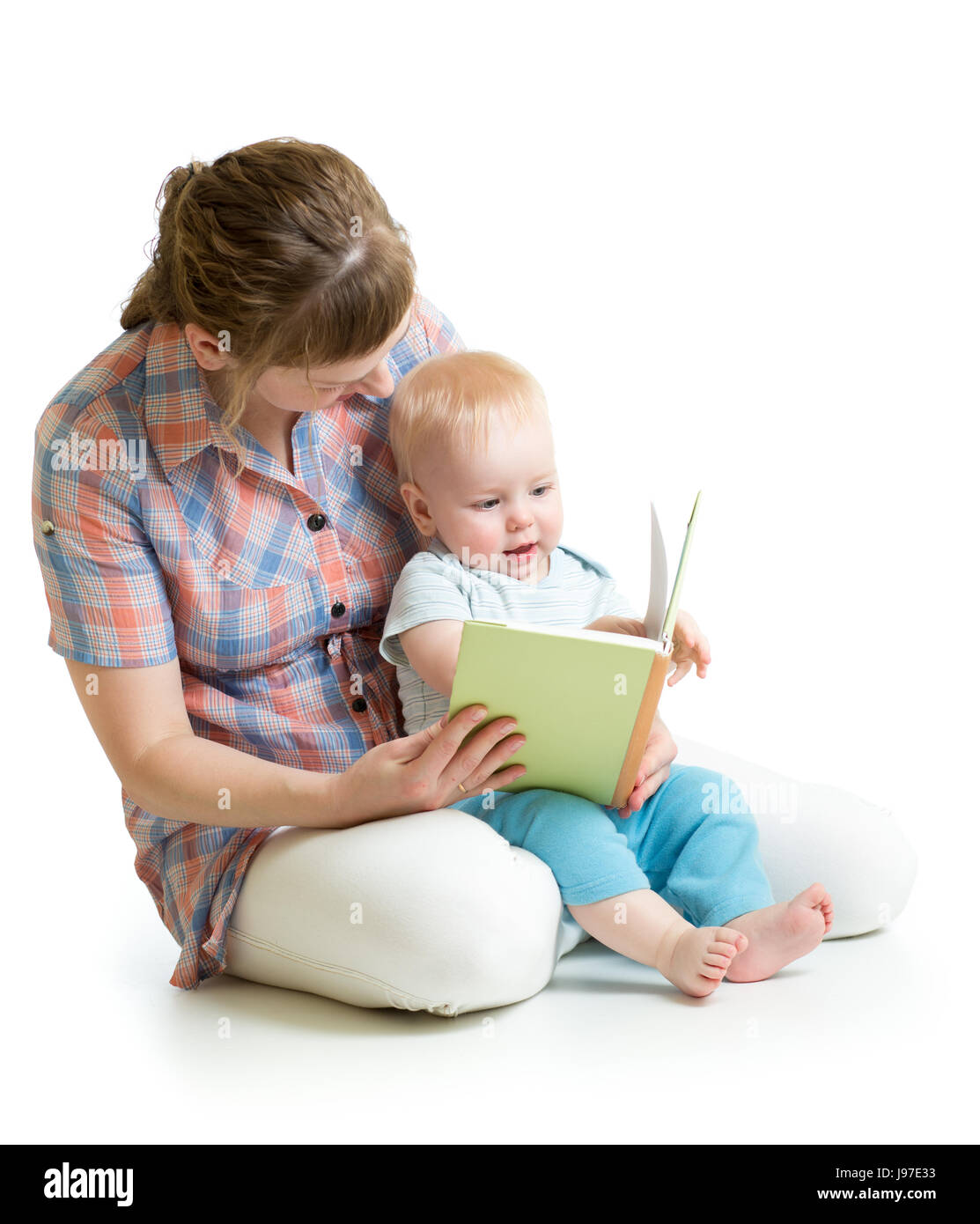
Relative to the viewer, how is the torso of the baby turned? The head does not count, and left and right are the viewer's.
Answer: facing the viewer and to the right of the viewer

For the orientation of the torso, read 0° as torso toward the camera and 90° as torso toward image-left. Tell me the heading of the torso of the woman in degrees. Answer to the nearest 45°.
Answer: approximately 315°
